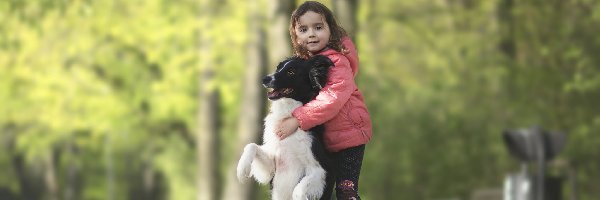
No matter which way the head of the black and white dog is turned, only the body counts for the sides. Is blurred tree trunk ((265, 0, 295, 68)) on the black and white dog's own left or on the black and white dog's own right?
on the black and white dog's own right

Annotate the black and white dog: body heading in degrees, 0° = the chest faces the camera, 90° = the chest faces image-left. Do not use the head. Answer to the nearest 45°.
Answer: approximately 45°

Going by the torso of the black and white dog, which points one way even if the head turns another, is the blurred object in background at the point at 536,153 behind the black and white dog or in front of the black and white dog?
behind

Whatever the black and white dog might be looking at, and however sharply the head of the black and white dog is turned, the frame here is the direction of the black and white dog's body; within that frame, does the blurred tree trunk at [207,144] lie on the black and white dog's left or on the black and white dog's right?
on the black and white dog's right

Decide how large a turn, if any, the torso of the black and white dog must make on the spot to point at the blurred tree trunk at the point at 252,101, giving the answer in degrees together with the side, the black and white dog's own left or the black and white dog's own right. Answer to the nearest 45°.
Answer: approximately 135° to the black and white dog's own right

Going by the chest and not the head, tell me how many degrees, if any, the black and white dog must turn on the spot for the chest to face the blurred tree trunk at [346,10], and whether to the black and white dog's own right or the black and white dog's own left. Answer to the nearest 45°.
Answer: approximately 135° to the black and white dog's own right
